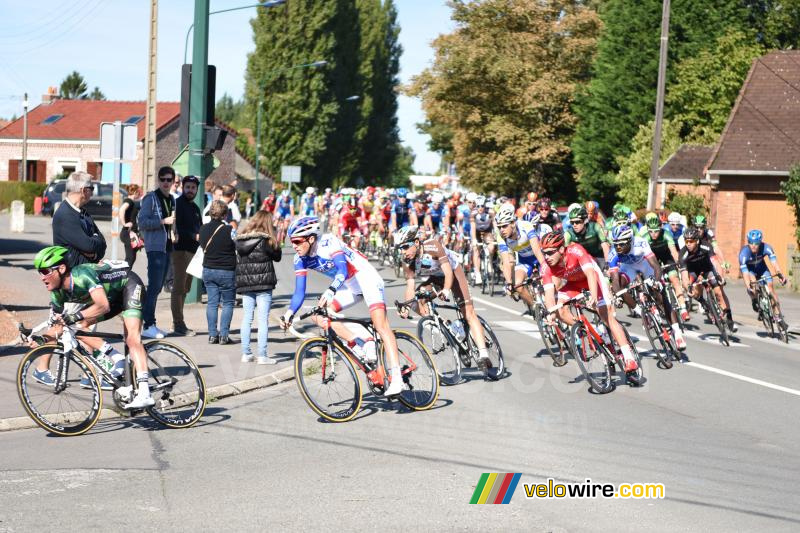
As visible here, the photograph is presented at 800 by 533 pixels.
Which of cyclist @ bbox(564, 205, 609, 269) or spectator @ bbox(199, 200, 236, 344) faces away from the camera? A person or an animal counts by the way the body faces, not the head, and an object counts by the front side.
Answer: the spectator

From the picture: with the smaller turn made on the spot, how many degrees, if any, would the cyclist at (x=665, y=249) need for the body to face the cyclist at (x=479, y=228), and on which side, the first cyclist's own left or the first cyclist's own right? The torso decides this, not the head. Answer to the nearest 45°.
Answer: approximately 90° to the first cyclist's own right

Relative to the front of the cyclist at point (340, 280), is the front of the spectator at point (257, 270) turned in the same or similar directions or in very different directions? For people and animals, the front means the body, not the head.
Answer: very different directions

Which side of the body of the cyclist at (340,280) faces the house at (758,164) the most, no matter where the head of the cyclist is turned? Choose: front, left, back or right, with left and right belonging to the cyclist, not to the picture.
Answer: back

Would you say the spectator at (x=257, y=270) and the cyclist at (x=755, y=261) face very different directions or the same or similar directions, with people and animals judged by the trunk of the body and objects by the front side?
very different directions

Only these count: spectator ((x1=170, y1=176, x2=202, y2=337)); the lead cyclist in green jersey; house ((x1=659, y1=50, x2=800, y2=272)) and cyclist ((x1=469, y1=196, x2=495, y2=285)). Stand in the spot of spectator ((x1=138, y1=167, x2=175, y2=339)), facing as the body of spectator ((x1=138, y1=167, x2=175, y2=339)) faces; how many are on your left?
3

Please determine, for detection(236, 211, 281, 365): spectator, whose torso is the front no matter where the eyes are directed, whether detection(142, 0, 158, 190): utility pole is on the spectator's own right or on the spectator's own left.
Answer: on the spectator's own left

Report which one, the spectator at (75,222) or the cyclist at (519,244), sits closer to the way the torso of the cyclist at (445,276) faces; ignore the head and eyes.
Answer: the spectator

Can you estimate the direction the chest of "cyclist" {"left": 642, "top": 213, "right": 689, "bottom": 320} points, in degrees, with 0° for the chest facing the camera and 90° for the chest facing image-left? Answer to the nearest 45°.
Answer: approximately 45°

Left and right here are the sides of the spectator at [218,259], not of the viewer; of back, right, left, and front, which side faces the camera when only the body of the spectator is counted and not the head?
back
